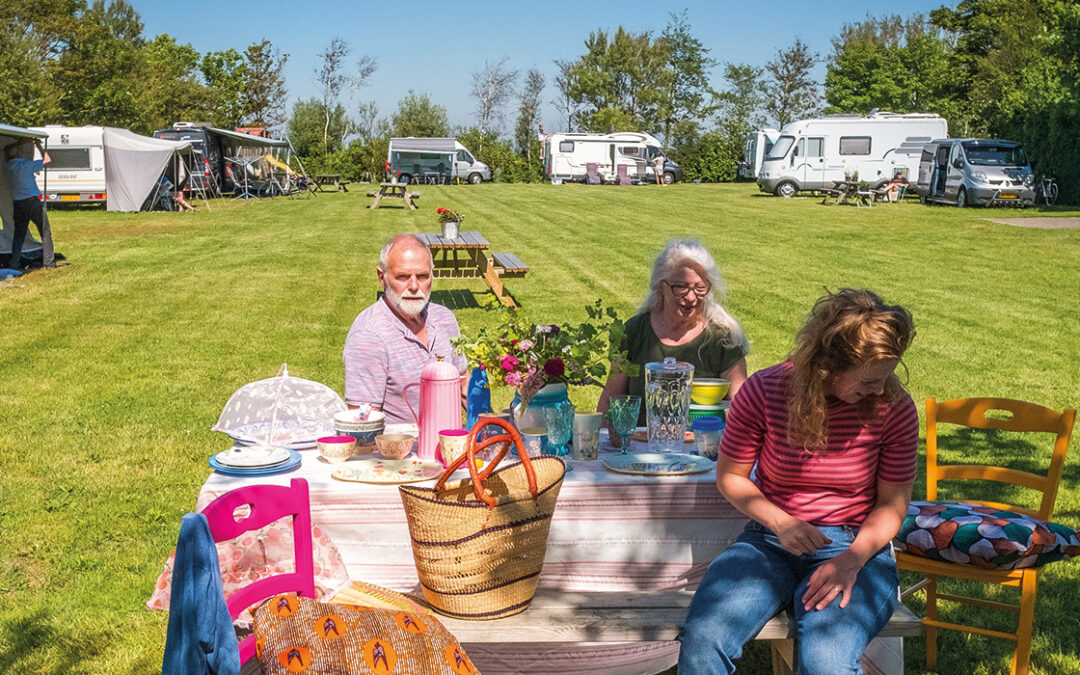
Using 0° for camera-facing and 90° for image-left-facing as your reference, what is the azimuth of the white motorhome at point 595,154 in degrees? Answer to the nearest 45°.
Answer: approximately 270°

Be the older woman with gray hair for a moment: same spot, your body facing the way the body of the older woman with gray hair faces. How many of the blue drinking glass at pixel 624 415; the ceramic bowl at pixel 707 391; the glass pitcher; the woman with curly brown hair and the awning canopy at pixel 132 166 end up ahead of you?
4

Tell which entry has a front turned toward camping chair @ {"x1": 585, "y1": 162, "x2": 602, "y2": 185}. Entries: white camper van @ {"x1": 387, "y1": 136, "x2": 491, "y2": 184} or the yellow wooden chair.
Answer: the white camper van

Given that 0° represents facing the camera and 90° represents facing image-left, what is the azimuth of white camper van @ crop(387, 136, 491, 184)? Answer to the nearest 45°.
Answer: approximately 270°

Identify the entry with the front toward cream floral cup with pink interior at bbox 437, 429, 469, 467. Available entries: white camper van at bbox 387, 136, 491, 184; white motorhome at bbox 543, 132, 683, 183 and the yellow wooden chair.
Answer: the yellow wooden chair

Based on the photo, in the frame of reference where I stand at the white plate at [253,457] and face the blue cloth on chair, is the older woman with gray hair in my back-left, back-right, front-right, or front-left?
back-left

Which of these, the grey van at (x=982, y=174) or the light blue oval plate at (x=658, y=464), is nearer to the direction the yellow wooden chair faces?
the light blue oval plate

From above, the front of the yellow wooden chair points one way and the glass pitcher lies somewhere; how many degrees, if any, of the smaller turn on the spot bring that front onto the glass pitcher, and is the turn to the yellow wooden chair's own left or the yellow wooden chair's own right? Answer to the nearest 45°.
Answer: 0° — it already faces it

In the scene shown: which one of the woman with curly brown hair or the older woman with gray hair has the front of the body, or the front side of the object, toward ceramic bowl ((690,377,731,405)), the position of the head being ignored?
the older woman with gray hair

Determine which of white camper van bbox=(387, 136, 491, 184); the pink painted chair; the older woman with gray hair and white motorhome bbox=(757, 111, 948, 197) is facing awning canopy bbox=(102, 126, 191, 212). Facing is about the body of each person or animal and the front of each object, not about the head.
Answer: the white motorhome
